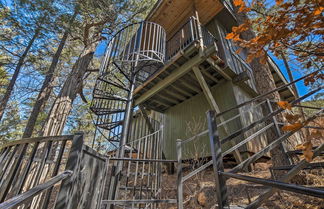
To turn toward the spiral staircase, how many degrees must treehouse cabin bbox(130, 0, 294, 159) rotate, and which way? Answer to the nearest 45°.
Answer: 0° — it already faces it

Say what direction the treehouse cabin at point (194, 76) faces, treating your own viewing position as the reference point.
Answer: facing the viewer and to the left of the viewer

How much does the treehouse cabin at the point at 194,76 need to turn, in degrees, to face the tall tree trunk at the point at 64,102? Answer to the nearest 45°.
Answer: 0° — it already faces it
